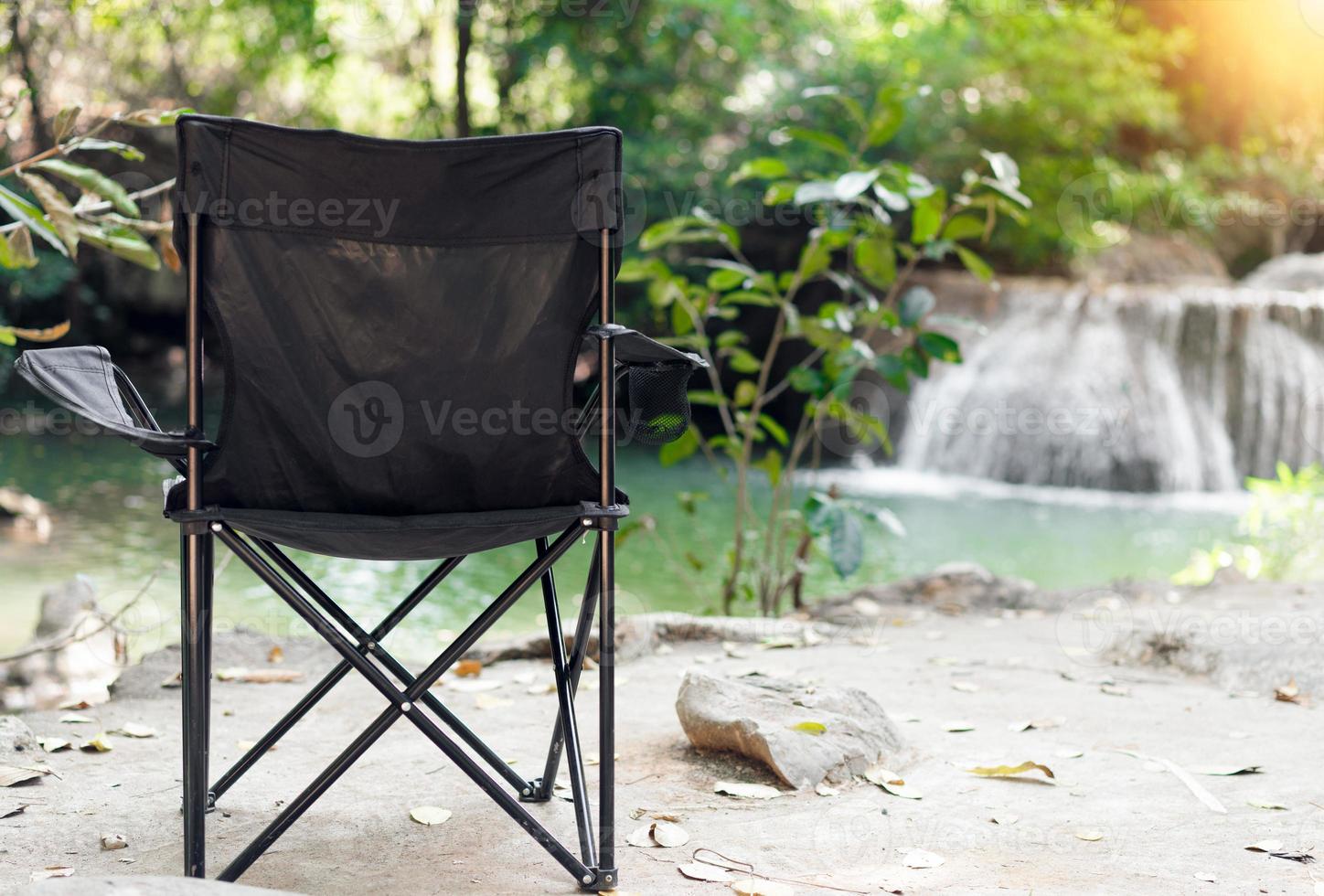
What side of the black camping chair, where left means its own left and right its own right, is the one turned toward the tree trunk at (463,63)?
front

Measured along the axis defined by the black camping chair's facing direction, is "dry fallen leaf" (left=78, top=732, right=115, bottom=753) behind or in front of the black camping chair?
in front

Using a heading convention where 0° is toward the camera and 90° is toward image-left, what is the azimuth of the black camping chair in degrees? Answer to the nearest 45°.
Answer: approximately 180°

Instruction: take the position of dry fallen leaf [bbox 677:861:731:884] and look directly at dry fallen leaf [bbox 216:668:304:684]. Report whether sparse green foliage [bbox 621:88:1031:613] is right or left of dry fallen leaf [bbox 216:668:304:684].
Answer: right

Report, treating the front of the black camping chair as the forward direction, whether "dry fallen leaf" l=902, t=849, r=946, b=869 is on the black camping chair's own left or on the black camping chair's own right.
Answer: on the black camping chair's own right

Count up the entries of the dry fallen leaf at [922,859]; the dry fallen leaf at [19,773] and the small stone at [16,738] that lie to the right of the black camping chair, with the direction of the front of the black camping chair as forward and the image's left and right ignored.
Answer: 1
